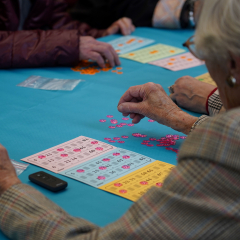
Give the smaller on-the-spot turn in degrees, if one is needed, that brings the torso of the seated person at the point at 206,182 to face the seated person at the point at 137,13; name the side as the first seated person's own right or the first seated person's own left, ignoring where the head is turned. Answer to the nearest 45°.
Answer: approximately 45° to the first seated person's own right

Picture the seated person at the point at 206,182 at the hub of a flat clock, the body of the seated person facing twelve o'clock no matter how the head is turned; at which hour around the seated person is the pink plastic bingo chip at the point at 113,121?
The pink plastic bingo chip is roughly at 1 o'clock from the seated person.

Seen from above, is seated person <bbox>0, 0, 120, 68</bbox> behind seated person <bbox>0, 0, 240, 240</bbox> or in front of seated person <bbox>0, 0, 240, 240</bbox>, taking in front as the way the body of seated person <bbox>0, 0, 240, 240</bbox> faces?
in front

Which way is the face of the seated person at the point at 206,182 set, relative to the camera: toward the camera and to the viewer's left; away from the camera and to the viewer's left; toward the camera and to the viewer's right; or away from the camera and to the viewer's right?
away from the camera and to the viewer's left

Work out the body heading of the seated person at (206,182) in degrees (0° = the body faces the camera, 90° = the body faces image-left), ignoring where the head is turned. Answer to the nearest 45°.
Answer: approximately 135°
